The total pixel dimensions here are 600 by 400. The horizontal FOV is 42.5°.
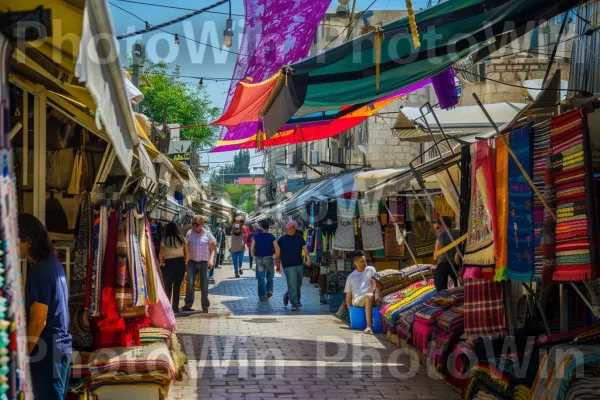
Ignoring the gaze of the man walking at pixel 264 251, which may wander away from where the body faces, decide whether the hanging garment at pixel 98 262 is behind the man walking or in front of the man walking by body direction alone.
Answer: behind

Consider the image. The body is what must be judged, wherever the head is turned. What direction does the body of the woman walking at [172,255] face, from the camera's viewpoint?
away from the camera

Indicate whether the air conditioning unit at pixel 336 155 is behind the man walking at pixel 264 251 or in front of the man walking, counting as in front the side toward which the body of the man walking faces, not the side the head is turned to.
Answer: in front

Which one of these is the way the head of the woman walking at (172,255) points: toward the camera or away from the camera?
away from the camera

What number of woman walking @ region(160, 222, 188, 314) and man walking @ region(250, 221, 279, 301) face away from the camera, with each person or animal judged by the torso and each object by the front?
2

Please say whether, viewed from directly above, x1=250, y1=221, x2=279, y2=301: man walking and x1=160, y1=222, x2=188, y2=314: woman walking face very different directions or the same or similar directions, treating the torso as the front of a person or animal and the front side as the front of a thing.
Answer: same or similar directions

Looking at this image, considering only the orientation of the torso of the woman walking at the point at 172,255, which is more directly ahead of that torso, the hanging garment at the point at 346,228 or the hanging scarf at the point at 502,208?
the hanging garment

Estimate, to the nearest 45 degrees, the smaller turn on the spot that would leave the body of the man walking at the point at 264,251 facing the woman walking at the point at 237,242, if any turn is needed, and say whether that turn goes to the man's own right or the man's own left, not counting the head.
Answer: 0° — they already face them

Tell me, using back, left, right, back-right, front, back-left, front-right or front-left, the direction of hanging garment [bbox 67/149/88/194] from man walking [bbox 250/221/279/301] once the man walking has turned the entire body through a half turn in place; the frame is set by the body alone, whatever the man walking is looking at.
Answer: front

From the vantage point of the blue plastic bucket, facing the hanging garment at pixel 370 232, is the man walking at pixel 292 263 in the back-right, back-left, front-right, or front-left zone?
front-left

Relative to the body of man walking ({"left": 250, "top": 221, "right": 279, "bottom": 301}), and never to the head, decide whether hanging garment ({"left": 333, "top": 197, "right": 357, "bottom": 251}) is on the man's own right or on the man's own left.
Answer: on the man's own right

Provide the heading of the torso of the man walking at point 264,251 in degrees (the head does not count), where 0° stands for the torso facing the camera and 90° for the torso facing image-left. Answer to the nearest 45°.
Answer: approximately 180°

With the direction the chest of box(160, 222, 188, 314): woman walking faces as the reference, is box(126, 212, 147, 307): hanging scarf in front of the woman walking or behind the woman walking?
behind
